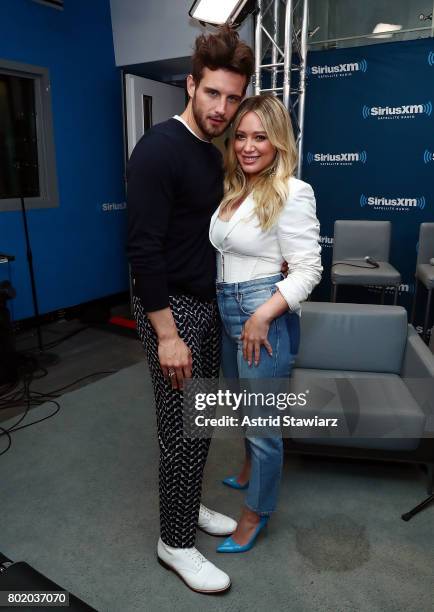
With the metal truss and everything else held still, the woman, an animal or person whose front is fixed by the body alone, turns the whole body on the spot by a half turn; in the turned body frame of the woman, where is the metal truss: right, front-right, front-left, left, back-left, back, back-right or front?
front-left

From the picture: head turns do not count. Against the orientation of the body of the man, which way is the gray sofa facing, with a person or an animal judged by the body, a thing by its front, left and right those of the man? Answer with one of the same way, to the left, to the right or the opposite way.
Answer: to the right

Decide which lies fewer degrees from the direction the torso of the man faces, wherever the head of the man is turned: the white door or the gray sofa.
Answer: the gray sofa

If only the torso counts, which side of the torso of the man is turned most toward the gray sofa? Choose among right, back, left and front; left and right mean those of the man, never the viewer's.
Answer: left

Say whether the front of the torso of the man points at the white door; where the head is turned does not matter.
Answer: no

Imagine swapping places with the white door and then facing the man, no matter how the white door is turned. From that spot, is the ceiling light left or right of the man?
left

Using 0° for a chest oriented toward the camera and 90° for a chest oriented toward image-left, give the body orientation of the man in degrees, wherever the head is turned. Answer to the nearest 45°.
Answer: approximately 315°

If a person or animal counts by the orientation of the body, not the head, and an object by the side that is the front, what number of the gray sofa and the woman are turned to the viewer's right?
0

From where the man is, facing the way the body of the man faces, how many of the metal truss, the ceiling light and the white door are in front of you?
0

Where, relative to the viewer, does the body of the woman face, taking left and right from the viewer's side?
facing the viewer and to the left of the viewer

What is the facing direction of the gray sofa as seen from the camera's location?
facing the viewer

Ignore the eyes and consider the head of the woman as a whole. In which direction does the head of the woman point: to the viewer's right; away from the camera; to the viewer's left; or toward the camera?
toward the camera

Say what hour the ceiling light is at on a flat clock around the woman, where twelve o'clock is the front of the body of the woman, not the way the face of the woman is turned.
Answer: The ceiling light is roughly at 4 o'clock from the woman.
